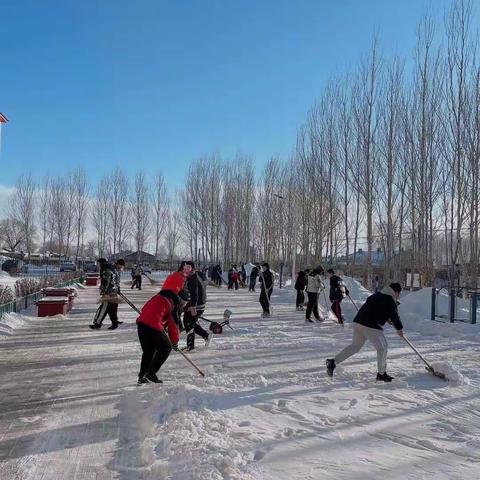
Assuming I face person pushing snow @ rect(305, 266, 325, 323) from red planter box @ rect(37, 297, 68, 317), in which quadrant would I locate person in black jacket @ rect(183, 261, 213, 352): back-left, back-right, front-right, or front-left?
front-right

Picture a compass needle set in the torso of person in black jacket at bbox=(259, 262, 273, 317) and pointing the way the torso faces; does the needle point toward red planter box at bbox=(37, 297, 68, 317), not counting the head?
no

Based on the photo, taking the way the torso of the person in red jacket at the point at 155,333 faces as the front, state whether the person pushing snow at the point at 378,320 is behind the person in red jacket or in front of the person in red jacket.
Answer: in front

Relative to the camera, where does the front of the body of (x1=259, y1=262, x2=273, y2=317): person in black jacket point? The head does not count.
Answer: toward the camera

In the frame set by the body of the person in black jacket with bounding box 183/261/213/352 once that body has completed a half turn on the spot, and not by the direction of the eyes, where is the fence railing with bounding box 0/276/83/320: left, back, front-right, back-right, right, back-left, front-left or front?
back-left

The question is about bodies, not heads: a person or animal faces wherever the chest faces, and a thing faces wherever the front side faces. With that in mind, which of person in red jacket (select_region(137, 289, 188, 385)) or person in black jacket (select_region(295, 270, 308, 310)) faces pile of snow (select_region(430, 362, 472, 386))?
the person in red jacket

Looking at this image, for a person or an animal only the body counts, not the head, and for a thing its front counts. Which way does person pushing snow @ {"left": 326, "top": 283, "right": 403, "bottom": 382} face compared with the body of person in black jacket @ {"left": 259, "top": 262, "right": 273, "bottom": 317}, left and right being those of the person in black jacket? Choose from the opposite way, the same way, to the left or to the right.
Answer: to the left

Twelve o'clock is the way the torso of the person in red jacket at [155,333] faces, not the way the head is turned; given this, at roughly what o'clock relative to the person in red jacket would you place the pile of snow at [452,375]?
The pile of snow is roughly at 12 o'clock from the person in red jacket.

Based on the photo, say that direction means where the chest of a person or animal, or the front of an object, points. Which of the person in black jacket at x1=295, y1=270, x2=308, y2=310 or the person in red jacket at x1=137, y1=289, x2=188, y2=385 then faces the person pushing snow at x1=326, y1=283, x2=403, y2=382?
the person in red jacket

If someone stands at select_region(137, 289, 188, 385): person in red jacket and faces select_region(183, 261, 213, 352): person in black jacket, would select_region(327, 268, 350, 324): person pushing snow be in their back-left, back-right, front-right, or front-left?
front-right

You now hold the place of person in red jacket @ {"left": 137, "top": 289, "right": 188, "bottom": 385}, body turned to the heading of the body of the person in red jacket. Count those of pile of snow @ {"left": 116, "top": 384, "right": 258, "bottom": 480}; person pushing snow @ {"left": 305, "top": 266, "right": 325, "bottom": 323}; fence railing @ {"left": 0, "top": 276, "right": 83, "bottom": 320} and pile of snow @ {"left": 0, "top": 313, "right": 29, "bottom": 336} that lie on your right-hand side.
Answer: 1

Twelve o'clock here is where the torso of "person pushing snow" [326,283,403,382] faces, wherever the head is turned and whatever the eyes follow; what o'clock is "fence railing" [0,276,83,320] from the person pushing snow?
The fence railing is roughly at 7 o'clock from the person pushing snow.

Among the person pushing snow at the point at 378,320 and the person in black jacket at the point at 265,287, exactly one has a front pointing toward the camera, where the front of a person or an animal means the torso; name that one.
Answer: the person in black jacket

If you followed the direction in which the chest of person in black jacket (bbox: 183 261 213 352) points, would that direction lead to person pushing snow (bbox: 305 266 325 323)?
no

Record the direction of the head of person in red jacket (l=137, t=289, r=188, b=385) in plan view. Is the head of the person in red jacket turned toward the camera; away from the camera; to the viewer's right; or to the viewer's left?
to the viewer's right
